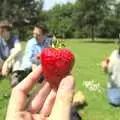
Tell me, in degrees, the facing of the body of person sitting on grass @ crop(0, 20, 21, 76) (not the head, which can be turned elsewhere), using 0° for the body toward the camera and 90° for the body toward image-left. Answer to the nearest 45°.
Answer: approximately 45°

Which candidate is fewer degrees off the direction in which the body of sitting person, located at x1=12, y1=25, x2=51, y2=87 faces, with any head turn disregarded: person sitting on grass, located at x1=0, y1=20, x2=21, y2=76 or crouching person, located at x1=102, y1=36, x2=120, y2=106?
the crouching person

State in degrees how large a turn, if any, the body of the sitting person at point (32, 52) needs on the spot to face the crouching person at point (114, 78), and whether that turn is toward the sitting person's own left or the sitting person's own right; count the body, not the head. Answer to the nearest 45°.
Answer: approximately 45° to the sitting person's own left

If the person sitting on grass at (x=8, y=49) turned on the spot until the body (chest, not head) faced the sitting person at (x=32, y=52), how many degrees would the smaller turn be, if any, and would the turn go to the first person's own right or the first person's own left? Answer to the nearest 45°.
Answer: approximately 135° to the first person's own left
